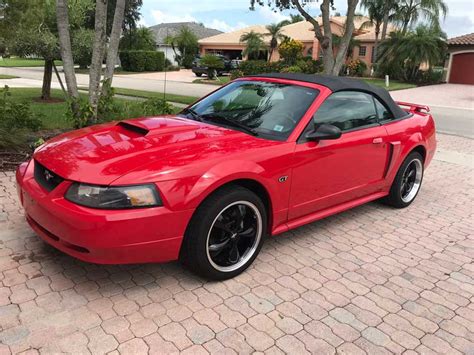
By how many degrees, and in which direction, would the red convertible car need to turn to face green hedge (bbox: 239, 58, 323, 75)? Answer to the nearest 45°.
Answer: approximately 135° to its right

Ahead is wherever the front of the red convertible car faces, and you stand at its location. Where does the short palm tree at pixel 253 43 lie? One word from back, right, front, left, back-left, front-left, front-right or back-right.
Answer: back-right

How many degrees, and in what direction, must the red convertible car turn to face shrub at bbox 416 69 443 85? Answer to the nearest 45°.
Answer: approximately 180°

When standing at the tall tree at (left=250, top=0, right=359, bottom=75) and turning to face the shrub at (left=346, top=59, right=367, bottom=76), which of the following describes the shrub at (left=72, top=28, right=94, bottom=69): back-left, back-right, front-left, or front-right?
back-left

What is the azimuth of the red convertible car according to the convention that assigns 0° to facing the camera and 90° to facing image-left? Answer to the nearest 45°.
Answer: approximately 45°

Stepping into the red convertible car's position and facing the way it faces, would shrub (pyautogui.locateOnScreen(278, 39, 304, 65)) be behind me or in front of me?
behind

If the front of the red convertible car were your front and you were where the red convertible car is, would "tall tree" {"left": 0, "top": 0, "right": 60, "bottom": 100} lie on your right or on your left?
on your right

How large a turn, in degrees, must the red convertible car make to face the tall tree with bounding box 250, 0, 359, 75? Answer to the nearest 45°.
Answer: approximately 135° to its right

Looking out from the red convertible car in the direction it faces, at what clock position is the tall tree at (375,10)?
The tall tree is roughly at 5 o'clock from the red convertible car.

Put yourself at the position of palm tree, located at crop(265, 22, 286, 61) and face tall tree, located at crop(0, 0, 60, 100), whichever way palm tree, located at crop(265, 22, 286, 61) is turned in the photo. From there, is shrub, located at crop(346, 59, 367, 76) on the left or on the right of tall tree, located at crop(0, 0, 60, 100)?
left
